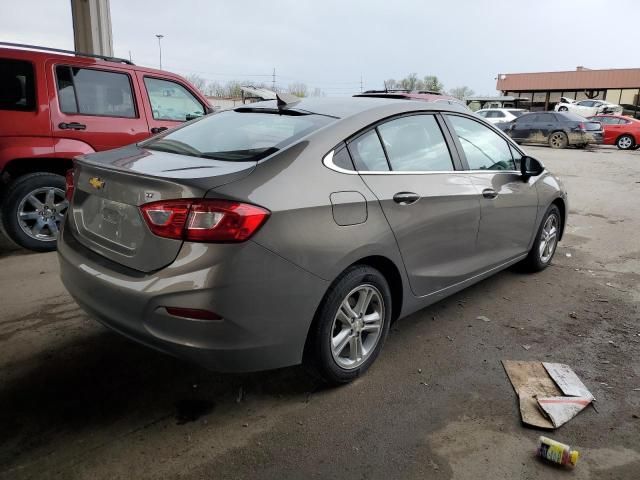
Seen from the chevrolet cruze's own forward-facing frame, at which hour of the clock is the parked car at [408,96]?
The parked car is roughly at 11 o'clock from the chevrolet cruze.

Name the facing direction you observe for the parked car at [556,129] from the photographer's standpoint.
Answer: facing away from the viewer and to the left of the viewer

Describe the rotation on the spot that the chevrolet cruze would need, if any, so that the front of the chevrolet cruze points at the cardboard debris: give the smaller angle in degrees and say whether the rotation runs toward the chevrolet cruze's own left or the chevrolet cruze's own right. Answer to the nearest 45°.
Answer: approximately 45° to the chevrolet cruze's own right

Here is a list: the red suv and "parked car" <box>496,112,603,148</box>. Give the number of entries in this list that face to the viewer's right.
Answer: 1

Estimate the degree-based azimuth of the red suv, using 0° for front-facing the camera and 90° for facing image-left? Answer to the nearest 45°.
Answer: approximately 270°

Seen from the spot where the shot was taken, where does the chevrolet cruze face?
facing away from the viewer and to the right of the viewer
